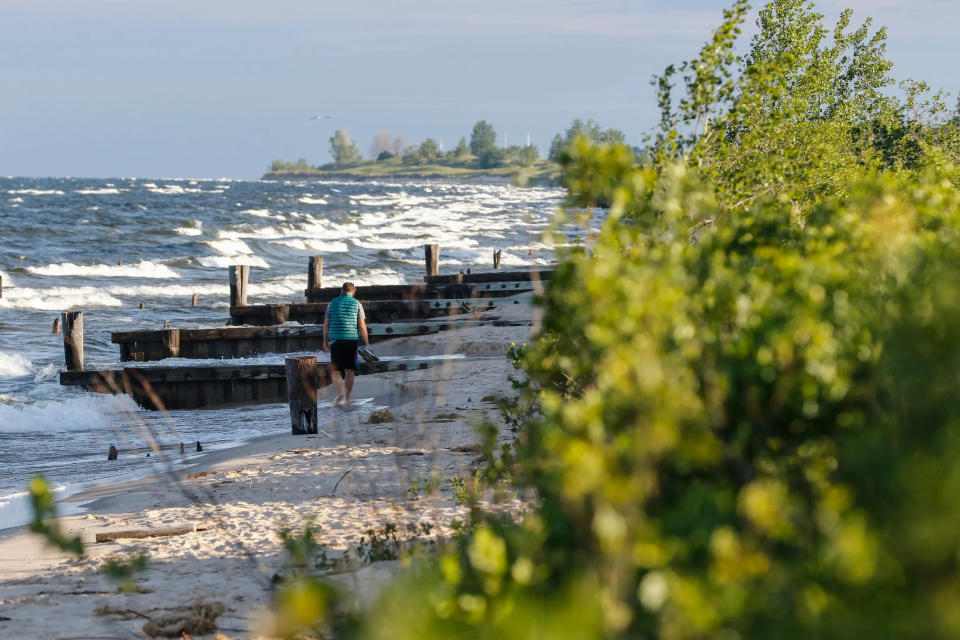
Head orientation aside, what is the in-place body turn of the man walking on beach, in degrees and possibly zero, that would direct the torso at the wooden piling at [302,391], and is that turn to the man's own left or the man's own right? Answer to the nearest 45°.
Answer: approximately 180°

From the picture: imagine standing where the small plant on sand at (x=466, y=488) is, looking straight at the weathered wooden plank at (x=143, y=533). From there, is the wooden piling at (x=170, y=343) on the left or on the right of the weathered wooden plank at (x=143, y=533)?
right

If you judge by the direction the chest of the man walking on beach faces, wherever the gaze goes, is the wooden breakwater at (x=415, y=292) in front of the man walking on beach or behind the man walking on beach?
in front

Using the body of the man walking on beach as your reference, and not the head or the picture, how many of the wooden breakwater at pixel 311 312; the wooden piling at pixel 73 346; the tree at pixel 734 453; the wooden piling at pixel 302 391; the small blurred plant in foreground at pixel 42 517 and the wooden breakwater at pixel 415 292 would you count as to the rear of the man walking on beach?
3

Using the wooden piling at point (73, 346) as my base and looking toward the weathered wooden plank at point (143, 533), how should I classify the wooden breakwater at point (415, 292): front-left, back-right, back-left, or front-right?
back-left

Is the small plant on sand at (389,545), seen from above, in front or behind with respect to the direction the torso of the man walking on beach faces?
behind

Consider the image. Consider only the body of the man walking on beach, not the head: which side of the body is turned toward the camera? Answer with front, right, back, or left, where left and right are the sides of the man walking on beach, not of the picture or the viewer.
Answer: back

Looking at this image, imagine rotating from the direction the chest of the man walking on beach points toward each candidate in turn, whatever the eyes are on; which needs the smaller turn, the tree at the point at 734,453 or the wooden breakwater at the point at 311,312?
the wooden breakwater

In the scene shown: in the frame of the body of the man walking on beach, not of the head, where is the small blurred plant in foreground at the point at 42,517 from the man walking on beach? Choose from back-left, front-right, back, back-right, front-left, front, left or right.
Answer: back

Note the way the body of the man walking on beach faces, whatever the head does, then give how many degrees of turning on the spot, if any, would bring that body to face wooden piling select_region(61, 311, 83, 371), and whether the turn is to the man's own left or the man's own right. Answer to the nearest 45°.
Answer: approximately 45° to the man's own left

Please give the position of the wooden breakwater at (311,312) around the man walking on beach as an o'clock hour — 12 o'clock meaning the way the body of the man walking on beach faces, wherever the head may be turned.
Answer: The wooden breakwater is roughly at 12 o'clock from the man walking on beach.

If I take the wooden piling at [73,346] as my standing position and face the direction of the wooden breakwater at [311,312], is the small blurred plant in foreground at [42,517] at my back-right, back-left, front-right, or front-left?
back-right

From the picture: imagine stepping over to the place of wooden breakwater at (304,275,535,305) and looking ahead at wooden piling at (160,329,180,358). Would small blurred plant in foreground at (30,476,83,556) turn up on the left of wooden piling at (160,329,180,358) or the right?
left

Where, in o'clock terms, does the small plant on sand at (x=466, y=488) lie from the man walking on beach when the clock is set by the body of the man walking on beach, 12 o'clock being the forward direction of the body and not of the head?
The small plant on sand is roughly at 6 o'clock from the man walking on beach.
